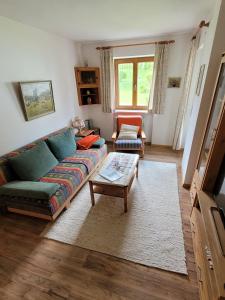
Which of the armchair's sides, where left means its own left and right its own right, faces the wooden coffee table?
front

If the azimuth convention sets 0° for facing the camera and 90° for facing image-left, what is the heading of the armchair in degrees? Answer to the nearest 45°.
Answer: approximately 0°

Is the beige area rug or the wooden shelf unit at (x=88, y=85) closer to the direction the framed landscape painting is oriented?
the beige area rug

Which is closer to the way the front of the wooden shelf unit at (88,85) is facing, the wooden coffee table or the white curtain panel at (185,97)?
the wooden coffee table

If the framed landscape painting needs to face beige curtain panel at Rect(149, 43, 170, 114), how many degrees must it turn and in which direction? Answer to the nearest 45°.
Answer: approximately 45° to its left

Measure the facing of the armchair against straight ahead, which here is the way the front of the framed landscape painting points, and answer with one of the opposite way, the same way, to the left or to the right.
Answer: to the right

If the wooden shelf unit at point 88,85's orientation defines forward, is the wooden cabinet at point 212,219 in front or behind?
in front

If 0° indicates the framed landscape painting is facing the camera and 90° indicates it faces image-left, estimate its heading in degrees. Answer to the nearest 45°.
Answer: approximately 315°

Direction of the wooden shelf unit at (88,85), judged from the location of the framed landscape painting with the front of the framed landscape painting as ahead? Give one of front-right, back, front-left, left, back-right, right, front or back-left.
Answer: left

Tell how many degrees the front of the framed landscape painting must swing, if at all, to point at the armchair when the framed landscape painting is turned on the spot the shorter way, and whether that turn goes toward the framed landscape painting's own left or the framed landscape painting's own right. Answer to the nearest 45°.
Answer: approximately 45° to the framed landscape painting's own left

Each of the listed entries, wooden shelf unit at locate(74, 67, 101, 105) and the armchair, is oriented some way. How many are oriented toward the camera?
2

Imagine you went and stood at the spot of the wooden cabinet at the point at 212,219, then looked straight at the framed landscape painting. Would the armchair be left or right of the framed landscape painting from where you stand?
right

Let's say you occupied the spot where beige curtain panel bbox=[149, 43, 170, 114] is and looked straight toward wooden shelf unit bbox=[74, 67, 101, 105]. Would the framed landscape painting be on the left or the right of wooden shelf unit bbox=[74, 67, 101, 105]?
left

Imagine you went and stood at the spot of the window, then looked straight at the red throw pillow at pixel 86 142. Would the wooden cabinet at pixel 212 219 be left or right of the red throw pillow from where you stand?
left
